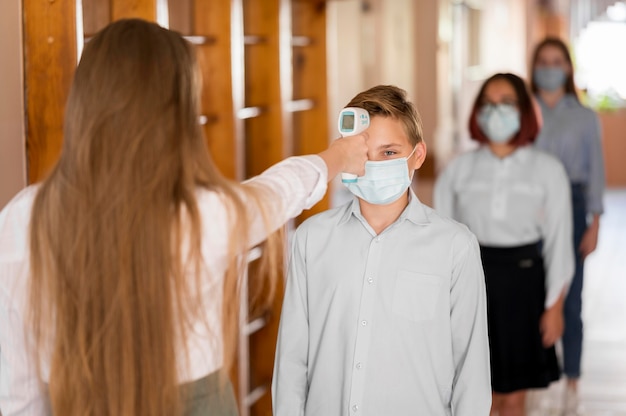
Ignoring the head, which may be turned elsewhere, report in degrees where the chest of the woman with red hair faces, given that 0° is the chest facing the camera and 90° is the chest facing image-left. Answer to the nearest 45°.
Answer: approximately 0°

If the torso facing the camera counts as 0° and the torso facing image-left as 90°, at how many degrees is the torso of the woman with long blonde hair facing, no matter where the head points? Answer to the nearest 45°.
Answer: approximately 180°

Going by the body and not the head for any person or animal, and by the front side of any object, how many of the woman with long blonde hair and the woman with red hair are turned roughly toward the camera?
1

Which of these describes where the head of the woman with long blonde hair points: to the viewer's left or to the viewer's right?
to the viewer's right

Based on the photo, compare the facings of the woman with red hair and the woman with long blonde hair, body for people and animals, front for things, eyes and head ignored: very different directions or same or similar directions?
very different directions

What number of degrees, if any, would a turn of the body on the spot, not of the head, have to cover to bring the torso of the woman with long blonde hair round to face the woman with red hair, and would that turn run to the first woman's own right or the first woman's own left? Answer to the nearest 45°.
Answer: approximately 45° to the first woman's own right

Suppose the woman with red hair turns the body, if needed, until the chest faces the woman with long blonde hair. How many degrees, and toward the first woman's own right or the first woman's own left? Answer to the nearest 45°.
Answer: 0° — they already face them
